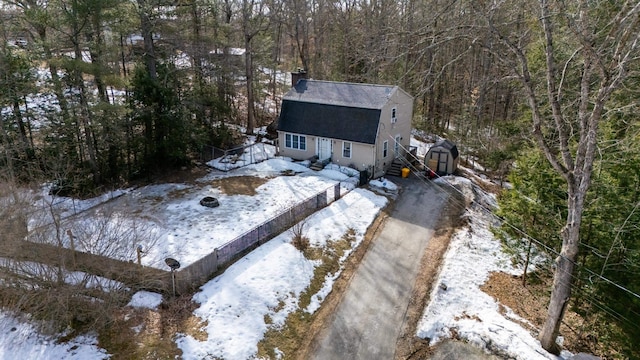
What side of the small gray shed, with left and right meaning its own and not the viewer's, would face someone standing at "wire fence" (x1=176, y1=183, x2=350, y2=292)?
front

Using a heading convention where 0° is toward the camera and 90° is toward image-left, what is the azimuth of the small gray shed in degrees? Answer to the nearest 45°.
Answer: approximately 45°

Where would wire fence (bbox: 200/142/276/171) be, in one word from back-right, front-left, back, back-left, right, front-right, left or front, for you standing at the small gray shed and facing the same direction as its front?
front-right
